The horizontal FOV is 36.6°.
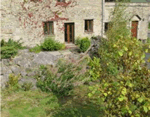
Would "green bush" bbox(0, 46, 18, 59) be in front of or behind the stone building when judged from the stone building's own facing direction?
in front

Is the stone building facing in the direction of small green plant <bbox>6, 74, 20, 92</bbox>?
yes

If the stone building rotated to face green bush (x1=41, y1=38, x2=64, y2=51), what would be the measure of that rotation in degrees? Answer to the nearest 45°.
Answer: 0° — it already faces it

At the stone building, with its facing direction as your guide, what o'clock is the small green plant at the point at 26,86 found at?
The small green plant is roughly at 12 o'clock from the stone building.

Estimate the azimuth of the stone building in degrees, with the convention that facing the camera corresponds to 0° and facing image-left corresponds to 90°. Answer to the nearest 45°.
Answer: approximately 0°
